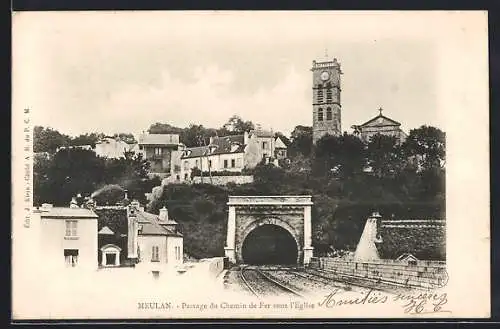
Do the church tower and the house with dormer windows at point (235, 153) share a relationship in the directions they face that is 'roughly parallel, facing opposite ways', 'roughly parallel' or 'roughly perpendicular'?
roughly parallel

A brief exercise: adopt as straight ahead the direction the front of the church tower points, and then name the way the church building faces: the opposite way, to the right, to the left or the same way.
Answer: the same way

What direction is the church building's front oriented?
toward the camera

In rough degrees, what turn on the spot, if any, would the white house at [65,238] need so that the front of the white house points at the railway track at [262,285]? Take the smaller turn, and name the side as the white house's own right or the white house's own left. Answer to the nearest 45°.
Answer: approximately 90° to the white house's own left

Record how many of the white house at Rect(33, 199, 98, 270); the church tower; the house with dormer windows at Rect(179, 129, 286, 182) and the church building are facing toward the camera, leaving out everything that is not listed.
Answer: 4

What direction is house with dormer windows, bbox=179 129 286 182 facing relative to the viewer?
toward the camera

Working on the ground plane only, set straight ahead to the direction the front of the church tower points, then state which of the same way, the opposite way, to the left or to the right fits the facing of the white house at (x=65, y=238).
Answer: the same way

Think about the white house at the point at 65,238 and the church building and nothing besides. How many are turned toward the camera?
2

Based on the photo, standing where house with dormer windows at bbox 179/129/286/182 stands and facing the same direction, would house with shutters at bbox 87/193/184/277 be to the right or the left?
on its right

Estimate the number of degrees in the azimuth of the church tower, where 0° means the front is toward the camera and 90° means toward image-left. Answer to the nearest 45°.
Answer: approximately 0°

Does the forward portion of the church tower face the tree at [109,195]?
no

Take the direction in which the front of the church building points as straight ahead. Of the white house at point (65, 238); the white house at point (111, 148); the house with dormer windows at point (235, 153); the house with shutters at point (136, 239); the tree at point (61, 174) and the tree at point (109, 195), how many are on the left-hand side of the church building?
0
